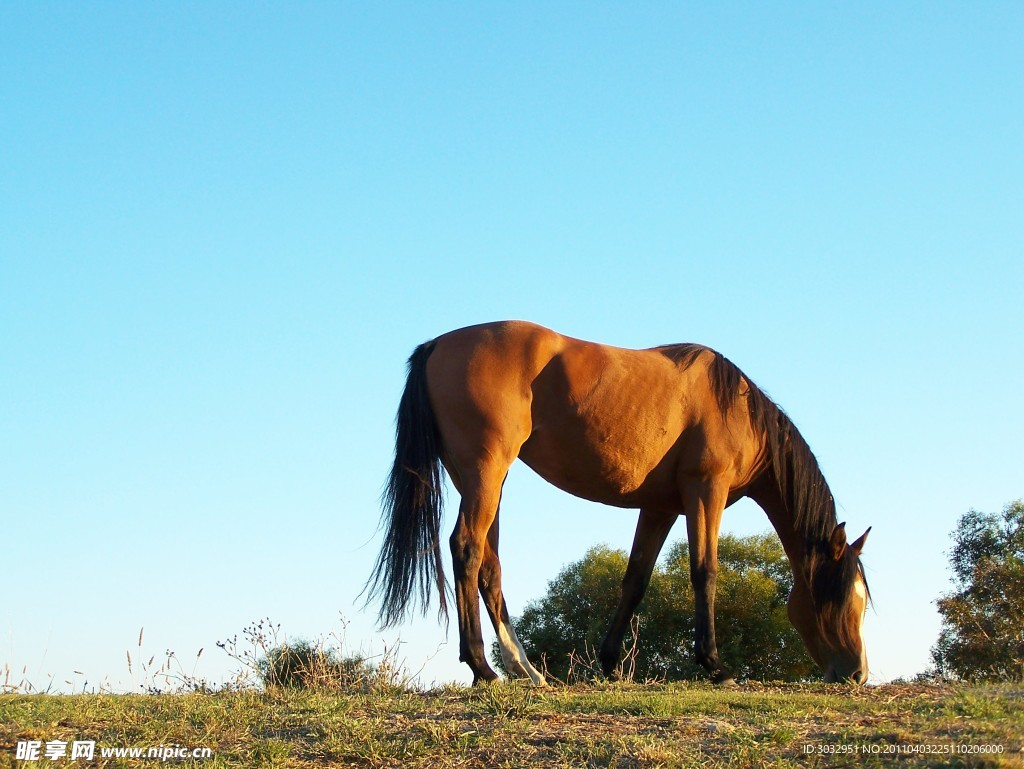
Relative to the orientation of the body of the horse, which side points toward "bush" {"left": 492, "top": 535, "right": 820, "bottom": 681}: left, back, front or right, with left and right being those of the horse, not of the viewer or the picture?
left

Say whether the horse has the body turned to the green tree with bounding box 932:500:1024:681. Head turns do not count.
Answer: no

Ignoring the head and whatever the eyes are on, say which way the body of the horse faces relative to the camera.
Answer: to the viewer's right
